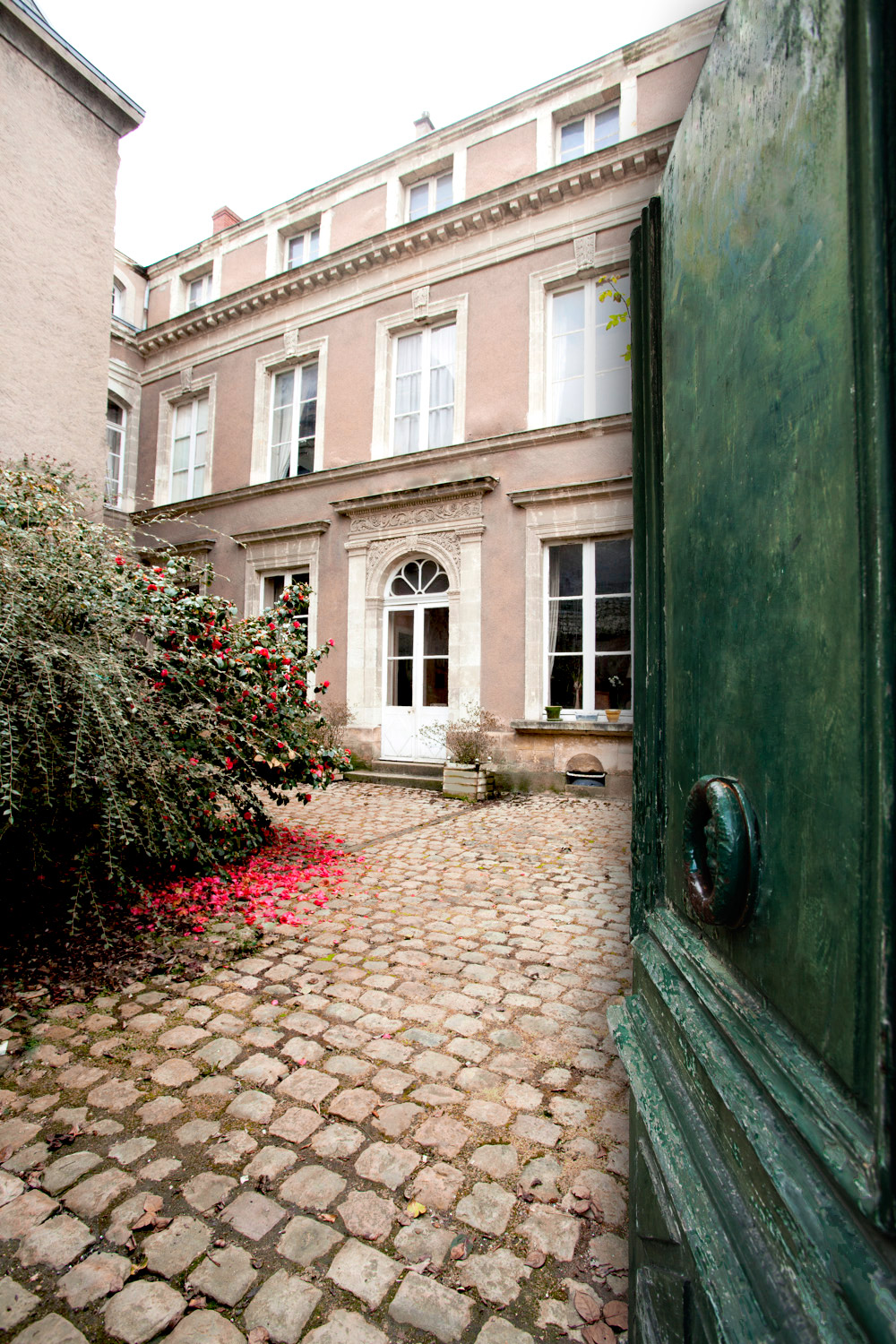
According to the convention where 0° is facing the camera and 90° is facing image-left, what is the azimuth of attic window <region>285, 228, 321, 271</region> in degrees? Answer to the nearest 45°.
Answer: approximately 45°

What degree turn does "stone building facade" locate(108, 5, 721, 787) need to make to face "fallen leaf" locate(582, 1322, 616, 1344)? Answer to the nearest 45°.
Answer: approximately 45° to its left

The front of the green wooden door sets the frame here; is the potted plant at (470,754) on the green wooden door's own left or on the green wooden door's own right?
on the green wooden door's own right

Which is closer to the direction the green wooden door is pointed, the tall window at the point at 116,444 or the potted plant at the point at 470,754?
the tall window

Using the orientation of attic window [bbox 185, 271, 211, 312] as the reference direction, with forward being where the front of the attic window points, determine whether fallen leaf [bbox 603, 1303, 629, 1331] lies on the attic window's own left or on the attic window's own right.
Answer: on the attic window's own left

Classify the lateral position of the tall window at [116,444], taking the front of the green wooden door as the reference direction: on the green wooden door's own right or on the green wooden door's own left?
on the green wooden door's own right

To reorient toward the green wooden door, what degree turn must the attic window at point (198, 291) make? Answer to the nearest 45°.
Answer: approximately 45° to its left

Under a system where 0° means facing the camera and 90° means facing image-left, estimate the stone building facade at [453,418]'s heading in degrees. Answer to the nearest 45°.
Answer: approximately 45°

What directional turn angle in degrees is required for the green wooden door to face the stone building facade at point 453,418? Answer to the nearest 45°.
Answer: approximately 90° to its right

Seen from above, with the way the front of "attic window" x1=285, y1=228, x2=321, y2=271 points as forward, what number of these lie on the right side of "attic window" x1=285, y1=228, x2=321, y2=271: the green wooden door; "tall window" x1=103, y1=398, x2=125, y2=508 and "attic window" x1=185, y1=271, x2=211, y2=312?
2
